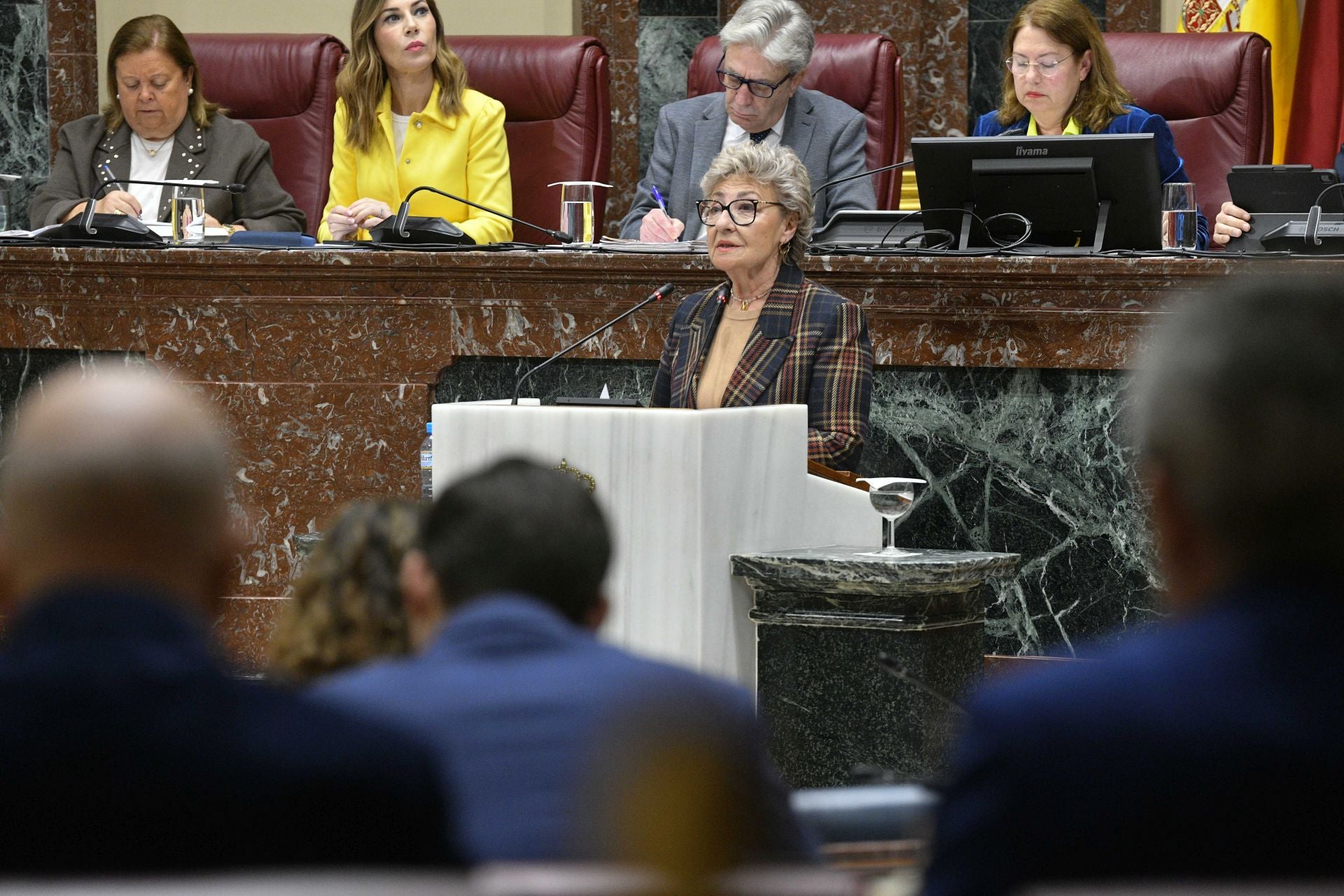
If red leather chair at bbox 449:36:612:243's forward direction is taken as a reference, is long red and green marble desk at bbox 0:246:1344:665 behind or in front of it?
in front

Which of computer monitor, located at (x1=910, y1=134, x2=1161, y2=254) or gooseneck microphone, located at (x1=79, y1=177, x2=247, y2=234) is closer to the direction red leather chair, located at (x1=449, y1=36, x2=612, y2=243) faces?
the gooseneck microphone

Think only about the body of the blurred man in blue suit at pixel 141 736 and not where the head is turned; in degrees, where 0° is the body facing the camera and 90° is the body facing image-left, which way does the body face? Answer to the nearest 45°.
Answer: approximately 180°

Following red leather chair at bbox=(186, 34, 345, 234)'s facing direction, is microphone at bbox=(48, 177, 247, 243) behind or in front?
in front

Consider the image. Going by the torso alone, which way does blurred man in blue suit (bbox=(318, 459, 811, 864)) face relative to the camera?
away from the camera

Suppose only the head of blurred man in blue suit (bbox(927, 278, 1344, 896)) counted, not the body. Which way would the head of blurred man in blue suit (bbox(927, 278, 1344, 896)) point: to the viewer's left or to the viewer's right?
to the viewer's left

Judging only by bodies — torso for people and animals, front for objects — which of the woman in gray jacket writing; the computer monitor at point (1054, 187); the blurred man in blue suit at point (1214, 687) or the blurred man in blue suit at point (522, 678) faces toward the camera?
the woman in gray jacket writing

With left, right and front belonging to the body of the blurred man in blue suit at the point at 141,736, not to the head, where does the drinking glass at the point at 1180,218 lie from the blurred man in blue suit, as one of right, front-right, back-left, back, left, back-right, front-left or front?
front-right

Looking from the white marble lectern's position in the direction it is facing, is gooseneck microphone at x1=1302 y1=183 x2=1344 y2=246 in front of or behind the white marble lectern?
behind

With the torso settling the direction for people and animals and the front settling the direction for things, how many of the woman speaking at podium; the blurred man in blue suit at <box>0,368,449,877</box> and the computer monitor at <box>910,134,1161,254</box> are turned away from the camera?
2

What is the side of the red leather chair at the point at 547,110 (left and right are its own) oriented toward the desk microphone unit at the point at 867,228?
left

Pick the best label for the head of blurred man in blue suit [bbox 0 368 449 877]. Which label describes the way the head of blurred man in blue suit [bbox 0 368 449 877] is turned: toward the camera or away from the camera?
away from the camera

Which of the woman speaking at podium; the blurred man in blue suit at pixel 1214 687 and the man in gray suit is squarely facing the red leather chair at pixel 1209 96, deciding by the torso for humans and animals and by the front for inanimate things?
the blurred man in blue suit

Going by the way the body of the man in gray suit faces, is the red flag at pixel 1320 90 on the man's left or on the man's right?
on the man's left

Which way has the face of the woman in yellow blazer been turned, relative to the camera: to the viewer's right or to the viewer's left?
to the viewer's right

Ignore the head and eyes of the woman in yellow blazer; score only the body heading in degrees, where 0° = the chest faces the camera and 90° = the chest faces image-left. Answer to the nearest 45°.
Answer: approximately 0°

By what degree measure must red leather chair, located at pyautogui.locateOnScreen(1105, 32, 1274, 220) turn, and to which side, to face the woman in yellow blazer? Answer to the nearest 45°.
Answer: approximately 45° to its right

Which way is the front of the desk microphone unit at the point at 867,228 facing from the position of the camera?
facing away from the viewer
